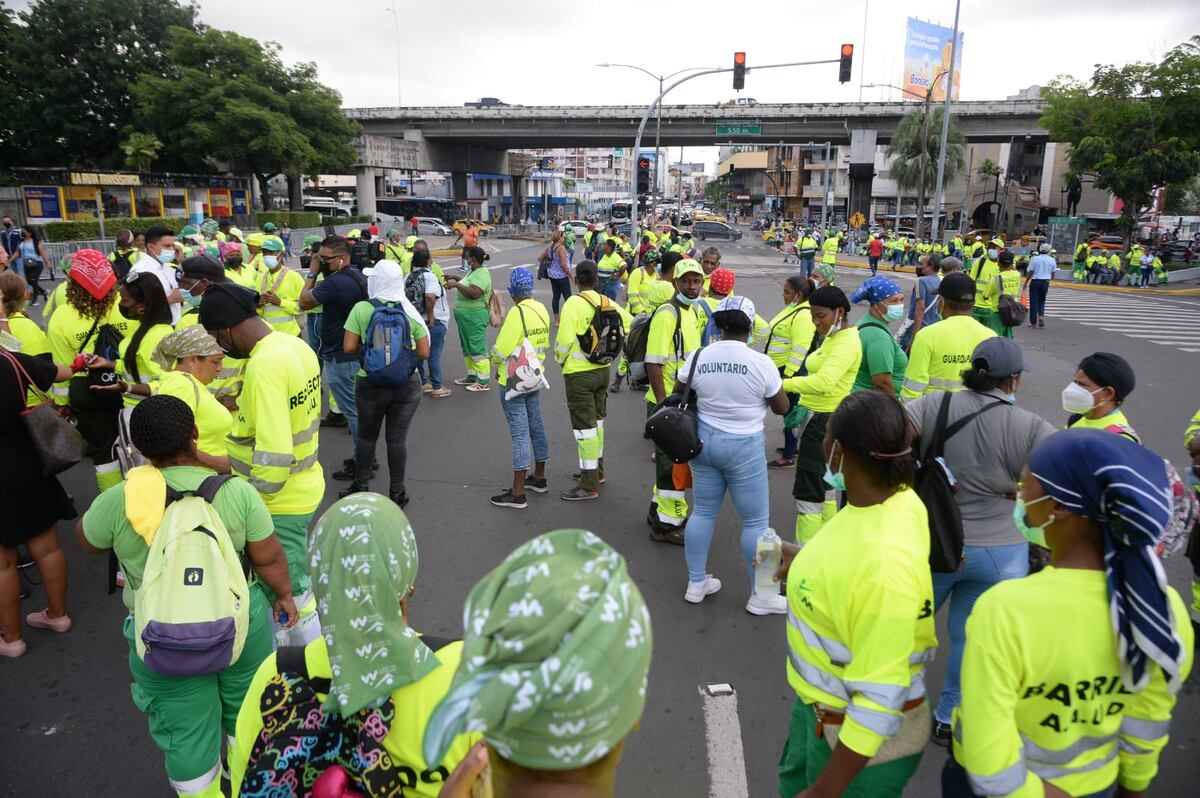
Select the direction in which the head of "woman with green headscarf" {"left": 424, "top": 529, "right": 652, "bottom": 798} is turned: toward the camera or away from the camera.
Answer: away from the camera

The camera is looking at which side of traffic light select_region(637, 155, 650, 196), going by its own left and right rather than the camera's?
front

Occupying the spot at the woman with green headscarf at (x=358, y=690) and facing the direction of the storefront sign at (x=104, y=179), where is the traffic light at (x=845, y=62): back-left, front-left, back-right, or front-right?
front-right

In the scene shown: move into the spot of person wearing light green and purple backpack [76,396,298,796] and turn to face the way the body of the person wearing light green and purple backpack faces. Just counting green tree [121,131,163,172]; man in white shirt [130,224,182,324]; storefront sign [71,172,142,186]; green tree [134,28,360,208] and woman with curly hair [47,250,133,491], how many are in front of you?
5

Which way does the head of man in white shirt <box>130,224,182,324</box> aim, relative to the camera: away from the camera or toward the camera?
toward the camera

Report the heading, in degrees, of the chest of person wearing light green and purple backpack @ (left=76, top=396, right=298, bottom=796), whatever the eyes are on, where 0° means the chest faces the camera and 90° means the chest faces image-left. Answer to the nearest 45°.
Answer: approximately 180°

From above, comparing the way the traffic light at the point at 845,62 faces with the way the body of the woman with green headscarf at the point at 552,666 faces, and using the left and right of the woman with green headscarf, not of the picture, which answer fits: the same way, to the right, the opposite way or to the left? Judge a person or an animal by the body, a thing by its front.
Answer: the opposite way

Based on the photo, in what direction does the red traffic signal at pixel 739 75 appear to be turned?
toward the camera

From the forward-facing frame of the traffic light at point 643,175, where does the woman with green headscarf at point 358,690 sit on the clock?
The woman with green headscarf is roughly at 12 o'clock from the traffic light.

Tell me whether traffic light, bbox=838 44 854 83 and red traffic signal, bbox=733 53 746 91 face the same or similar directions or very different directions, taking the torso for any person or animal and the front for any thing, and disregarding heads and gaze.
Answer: same or similar directions

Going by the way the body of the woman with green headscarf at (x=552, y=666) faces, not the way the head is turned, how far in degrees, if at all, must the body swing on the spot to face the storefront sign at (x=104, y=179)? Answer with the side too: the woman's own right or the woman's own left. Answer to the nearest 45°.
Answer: approximately 45° to the woman's own left

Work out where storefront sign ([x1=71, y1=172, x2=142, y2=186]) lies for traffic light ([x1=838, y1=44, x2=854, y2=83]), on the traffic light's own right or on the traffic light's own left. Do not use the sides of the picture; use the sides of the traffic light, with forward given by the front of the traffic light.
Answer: on the traffic light's own right

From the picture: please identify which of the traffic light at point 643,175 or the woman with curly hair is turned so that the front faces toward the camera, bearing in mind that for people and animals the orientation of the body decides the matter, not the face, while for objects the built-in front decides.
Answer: the traffic light

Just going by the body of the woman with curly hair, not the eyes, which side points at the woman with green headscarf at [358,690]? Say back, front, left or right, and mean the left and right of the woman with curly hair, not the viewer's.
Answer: back

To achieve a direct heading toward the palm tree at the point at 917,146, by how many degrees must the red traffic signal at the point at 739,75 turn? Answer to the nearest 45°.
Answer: approximately 180°
